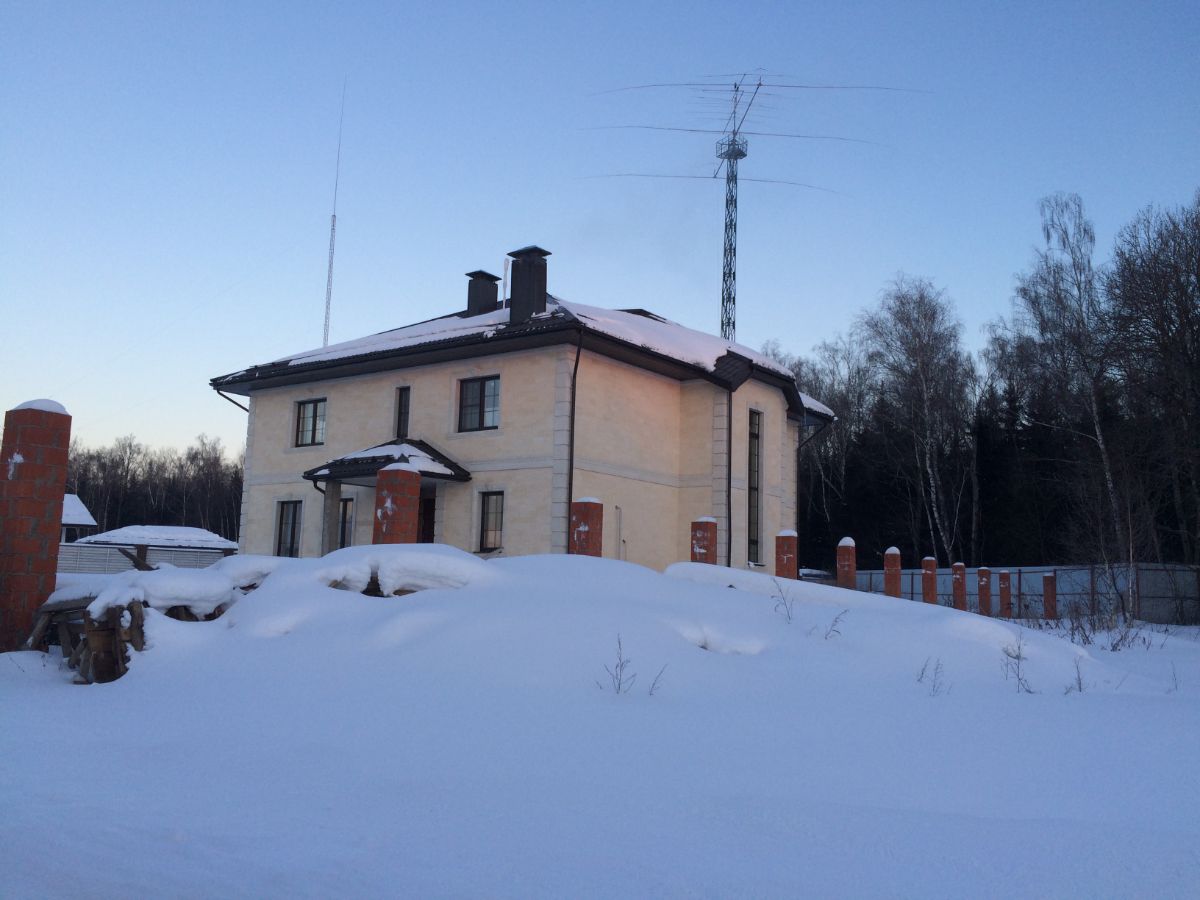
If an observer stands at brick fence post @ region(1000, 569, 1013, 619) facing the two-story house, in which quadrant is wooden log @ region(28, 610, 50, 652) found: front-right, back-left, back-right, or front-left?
front-left

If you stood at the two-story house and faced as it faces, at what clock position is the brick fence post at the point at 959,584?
The brick fence post is roughly at 7 o'clock from the two-story house.

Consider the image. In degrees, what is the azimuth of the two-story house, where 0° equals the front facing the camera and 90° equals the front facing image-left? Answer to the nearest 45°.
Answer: approximately 45°

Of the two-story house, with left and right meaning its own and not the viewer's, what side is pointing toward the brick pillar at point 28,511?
front

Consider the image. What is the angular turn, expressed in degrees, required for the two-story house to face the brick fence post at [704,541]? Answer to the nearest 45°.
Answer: approximately 90° to its left

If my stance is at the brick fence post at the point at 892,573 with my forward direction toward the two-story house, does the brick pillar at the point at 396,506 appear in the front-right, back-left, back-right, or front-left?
front-left

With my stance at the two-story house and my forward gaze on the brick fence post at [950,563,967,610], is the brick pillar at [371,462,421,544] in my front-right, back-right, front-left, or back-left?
back-right

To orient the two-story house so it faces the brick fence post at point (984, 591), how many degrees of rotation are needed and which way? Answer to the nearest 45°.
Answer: approximately 135° to its left

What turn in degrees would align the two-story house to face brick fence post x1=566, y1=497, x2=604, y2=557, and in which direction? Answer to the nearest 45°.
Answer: approximately 45° to its left

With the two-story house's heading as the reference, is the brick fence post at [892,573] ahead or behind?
behind

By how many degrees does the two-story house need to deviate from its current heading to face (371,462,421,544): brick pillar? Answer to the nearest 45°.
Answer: approximately 45° to its left

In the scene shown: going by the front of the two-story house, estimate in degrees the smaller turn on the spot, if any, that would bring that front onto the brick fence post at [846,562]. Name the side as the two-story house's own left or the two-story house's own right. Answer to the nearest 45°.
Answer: approximately 135° to the two-story house's own left

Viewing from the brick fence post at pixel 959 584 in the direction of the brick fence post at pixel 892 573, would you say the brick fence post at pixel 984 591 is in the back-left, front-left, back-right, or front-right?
back-left

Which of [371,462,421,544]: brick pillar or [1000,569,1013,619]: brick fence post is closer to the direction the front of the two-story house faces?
the brick pillar

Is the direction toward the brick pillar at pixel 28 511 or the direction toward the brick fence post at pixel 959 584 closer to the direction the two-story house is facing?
the brick pillar

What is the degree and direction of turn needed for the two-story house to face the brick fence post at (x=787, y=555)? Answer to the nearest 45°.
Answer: approximately 90° to its left
